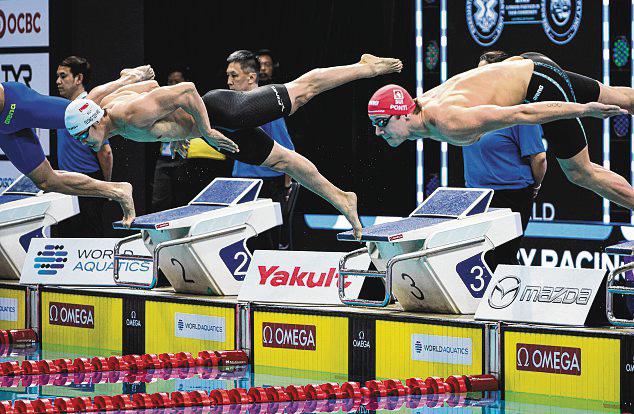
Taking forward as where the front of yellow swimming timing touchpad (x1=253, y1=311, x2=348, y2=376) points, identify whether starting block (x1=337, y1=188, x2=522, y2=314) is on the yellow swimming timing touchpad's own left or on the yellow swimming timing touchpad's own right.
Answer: on the yellow swimming timing touchpad's own left

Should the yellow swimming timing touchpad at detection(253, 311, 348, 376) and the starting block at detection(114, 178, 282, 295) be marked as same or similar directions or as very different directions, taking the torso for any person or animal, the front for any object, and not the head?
same or similar directions

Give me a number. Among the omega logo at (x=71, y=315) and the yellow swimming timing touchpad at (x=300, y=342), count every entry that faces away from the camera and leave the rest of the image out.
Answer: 0

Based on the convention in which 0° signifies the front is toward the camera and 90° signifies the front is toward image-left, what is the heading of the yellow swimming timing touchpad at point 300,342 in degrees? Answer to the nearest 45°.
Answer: approximately 45°

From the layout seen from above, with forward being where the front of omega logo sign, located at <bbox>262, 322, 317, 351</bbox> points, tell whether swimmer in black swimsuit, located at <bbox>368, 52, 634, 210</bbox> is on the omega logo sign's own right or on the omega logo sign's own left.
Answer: on the omega logo sign's own left

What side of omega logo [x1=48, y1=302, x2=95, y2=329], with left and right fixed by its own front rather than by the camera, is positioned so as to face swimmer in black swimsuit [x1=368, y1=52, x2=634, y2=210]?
left

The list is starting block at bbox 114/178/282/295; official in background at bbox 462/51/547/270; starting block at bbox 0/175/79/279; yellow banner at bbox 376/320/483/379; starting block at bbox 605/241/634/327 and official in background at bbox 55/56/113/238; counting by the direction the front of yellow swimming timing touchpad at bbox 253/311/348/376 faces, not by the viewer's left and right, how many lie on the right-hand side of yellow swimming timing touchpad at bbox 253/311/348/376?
3

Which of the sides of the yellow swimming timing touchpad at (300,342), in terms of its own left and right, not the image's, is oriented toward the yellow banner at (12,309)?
right
